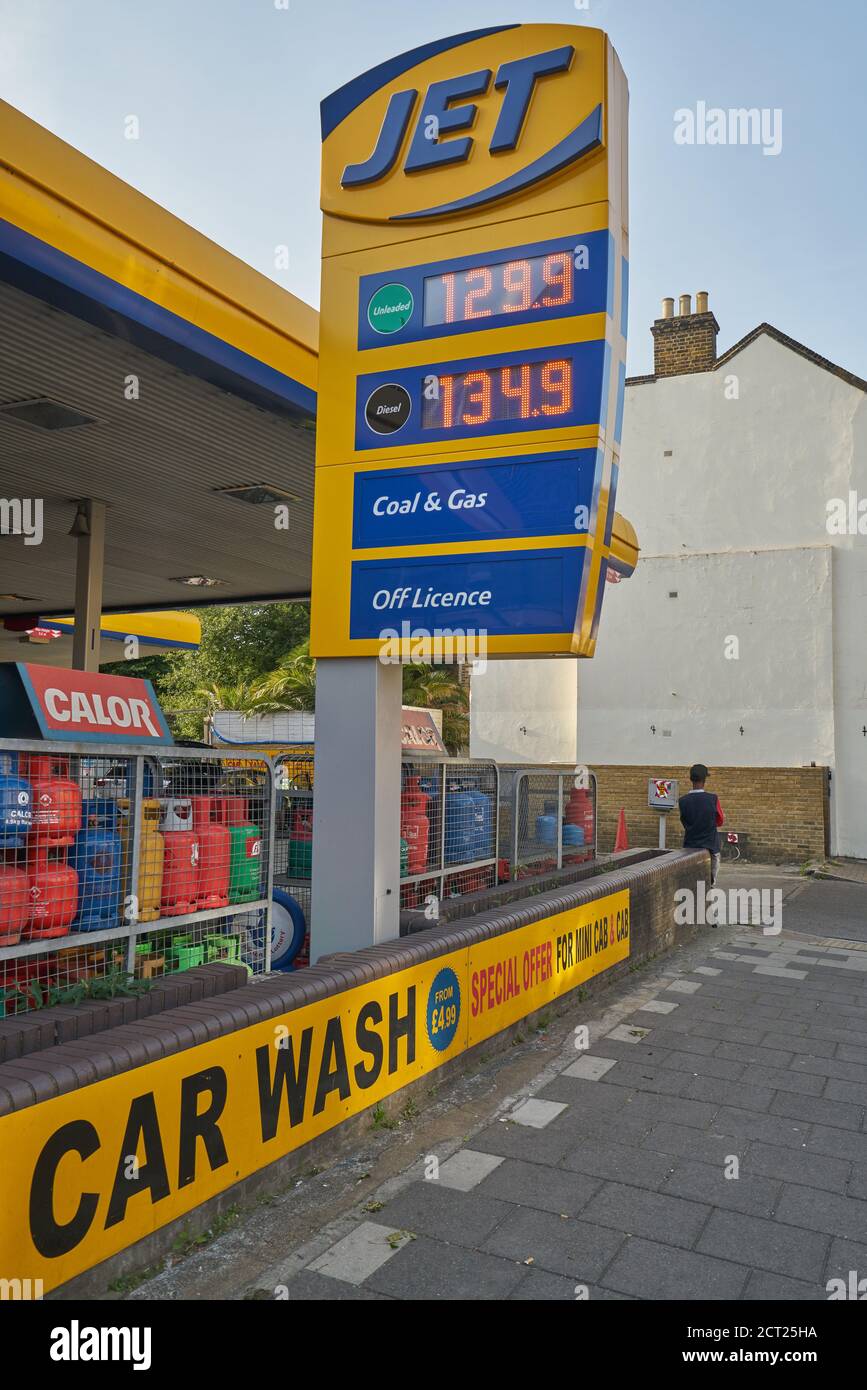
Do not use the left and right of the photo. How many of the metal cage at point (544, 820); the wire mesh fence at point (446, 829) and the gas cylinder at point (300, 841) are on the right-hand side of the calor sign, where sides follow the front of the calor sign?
0

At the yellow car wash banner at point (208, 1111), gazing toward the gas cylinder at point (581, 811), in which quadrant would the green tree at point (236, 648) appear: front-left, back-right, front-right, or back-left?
front-left

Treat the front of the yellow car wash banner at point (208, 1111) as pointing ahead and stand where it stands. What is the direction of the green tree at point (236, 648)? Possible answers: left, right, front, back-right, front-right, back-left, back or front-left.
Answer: back-left

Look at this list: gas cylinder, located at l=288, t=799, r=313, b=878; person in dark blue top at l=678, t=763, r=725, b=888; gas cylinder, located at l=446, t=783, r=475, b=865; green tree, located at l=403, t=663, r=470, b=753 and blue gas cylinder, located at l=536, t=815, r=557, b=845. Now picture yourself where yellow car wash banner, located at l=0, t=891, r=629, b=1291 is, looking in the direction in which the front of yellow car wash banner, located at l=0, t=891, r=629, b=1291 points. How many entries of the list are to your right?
0

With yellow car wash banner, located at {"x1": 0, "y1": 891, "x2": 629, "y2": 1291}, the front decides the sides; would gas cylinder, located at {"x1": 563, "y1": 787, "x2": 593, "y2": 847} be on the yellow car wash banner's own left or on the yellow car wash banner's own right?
on the yellow car wash banner's own left

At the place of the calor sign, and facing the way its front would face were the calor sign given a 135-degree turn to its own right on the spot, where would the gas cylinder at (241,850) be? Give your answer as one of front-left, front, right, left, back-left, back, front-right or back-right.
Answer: back-right

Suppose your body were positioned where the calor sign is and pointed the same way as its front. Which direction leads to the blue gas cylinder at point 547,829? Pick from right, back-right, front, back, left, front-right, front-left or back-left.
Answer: left

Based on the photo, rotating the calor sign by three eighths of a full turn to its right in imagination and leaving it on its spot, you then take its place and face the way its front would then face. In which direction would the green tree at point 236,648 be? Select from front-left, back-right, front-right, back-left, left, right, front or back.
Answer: right

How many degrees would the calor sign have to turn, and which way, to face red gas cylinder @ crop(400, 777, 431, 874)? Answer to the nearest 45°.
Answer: approximately 90° to its left

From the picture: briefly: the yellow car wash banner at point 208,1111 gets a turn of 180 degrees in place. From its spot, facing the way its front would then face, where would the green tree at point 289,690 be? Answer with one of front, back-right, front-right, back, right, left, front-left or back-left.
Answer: front-right

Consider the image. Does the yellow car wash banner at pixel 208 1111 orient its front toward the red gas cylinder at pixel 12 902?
no

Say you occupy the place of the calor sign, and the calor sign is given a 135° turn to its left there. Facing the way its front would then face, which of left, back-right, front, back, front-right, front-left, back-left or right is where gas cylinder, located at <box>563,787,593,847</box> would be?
front-right

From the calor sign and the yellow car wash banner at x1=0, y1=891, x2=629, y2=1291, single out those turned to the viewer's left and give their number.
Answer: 0

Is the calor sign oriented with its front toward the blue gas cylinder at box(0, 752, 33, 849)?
no

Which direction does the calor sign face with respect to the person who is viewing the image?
facing the viewer and to the right of the viewer

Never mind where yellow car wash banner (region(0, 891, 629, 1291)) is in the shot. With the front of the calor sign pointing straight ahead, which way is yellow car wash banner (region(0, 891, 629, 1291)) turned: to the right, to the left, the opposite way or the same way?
the same way
